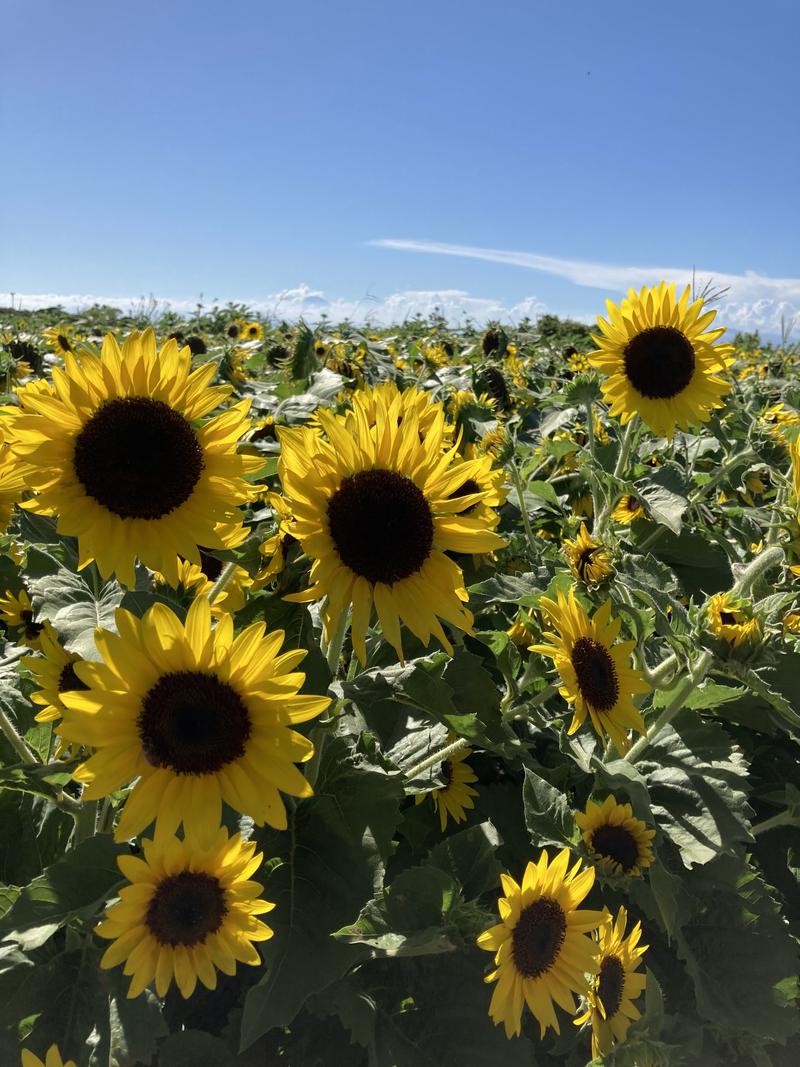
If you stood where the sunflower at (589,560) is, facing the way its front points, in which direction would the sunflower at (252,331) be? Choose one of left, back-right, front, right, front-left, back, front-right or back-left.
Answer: back-right

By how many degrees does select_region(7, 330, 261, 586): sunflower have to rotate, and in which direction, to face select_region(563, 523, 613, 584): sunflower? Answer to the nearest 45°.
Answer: approximately 90° to its left

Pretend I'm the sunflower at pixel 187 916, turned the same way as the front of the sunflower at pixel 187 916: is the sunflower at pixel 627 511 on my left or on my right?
on my left

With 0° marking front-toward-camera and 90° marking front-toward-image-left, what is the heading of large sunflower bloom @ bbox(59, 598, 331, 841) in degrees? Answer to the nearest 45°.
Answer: approximately 0°

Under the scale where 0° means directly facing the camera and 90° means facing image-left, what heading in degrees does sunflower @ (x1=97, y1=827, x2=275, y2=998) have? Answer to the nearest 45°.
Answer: approximately 0°

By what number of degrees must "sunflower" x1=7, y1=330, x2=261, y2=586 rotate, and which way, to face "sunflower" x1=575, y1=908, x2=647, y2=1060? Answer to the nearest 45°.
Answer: approximately 45° to its left

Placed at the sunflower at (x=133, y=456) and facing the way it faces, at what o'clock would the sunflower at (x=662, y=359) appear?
the sunflower at (x=662, y=359) is roughly at 8 o'clock from the sunflower at (x=133, y=456).
